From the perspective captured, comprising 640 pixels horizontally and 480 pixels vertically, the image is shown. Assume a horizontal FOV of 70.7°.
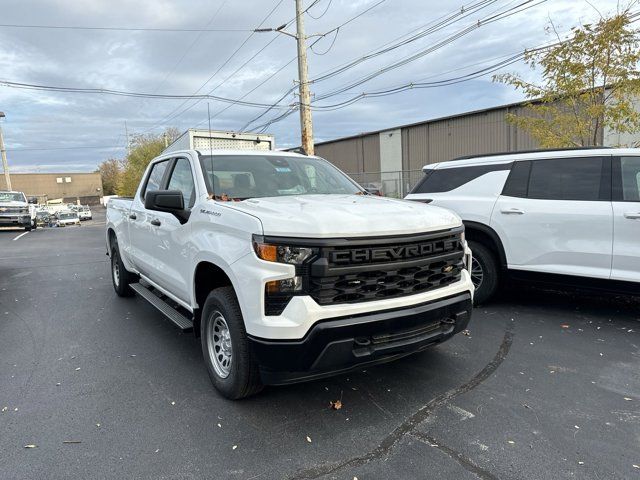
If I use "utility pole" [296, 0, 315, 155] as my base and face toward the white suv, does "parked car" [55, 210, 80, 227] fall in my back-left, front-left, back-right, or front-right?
back-right

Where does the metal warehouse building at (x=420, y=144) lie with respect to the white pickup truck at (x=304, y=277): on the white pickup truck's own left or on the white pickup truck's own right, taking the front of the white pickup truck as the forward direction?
on the white pickup truck's own left

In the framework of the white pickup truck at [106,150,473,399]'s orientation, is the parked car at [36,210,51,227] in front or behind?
behind

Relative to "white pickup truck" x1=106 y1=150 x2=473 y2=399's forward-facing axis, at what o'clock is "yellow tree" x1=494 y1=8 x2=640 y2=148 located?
The yellow tree is roughly at 9 o'clock from the white pickup truck.

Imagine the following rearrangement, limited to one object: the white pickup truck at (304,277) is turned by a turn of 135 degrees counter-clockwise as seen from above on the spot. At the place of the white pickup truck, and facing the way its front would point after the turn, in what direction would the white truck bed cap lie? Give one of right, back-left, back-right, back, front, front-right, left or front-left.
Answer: front

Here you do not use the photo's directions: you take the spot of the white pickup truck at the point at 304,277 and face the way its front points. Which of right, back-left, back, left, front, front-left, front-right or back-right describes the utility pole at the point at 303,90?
back-left

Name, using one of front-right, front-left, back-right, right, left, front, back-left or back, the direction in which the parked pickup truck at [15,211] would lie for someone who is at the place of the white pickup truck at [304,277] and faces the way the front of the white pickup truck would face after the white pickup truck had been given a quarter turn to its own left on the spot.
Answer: left

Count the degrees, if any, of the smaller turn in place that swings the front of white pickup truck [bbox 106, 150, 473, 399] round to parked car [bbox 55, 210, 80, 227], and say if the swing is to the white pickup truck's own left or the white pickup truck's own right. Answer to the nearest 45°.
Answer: approximately 180°

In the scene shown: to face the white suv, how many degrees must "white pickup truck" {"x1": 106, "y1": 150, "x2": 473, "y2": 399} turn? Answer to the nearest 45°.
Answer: approximately 90° to its left

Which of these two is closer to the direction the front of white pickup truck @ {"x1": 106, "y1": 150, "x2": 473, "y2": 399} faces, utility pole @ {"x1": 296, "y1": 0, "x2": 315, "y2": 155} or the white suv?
the white suv

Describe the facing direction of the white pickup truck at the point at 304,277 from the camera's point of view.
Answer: facing the viewer and to the right of the viewer
